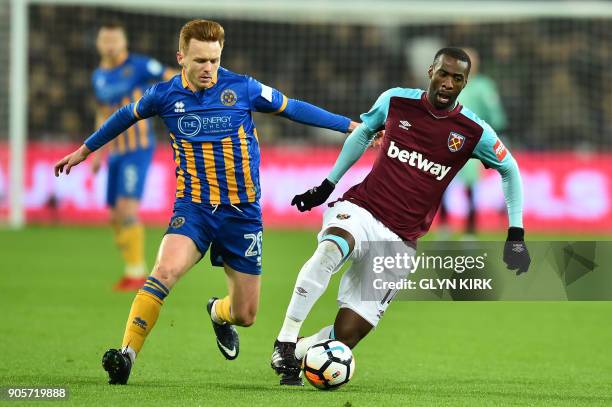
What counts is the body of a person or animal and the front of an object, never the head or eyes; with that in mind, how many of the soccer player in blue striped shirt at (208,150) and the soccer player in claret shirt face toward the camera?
2

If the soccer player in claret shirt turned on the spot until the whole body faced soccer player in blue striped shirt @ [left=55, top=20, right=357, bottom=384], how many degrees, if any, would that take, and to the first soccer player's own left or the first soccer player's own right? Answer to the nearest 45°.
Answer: approximately 90° to the first soccer player's own right

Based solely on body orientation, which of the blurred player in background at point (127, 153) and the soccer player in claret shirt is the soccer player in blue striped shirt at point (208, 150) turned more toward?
the soccer player in claret shirt

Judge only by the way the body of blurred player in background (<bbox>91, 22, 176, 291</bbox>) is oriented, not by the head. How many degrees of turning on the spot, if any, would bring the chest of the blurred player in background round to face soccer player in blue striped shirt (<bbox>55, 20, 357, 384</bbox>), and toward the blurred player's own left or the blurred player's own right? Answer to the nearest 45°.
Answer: approximately 45° to the blurred player's own left

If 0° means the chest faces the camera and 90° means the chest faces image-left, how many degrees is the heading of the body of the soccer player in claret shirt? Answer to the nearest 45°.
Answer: approximately 0°

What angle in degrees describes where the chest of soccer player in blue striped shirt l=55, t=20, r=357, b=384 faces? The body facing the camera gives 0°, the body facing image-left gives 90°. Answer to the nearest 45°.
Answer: approximately 0°
